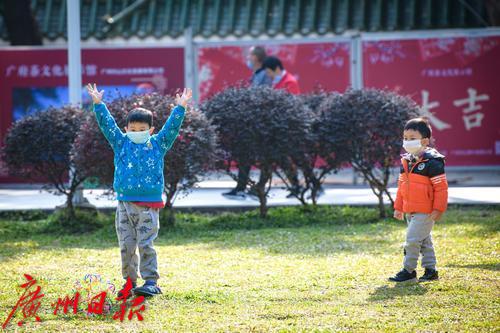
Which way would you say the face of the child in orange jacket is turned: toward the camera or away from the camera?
toward the camera

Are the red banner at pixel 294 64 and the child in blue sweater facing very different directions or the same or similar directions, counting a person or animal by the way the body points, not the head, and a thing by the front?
same or similar directions

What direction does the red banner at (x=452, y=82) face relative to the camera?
toward the camera

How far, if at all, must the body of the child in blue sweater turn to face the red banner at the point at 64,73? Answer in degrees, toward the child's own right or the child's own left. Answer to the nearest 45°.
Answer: approximately 180°

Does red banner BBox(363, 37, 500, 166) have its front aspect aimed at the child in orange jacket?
yes

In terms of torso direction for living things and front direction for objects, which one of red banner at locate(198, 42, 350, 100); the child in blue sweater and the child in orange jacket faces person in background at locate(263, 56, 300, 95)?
the red banner

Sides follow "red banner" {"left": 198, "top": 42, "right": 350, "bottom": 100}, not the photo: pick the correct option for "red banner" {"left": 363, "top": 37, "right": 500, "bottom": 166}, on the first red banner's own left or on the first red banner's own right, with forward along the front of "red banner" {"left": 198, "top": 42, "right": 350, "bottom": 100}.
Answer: on the first red banner's own left

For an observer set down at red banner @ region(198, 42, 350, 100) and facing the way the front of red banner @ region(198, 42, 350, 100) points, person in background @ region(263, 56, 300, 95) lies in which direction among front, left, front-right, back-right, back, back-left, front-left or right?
front

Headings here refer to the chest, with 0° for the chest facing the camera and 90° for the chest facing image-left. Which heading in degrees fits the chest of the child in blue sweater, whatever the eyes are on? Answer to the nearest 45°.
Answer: approximately 0°

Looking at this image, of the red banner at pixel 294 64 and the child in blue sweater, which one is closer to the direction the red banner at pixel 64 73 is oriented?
the child in blue sweater

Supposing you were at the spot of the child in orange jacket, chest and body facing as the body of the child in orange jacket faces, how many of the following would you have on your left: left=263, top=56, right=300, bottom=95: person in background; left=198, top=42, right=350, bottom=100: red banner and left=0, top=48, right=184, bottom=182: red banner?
0

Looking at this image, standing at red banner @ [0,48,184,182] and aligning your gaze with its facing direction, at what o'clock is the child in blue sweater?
The child in blue sweater is roughly at 12 o'clock from the red banner.

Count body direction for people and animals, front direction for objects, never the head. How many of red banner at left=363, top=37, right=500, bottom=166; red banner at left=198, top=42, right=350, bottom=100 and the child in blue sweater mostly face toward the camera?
3

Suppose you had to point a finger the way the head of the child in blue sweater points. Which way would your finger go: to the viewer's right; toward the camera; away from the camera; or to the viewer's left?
toward the camera

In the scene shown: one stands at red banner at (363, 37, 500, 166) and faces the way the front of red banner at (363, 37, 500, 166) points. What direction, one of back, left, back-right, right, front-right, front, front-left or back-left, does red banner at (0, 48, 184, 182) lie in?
right

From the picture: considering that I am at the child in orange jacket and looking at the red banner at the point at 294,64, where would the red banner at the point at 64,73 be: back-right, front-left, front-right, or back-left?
front-left

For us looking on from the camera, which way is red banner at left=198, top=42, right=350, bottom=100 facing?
facing the viewer

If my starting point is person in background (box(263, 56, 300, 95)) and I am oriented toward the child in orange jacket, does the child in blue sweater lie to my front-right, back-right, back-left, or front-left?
front-right

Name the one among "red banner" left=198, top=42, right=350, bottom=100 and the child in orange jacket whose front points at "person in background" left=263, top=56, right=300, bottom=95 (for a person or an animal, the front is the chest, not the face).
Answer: the red banner
